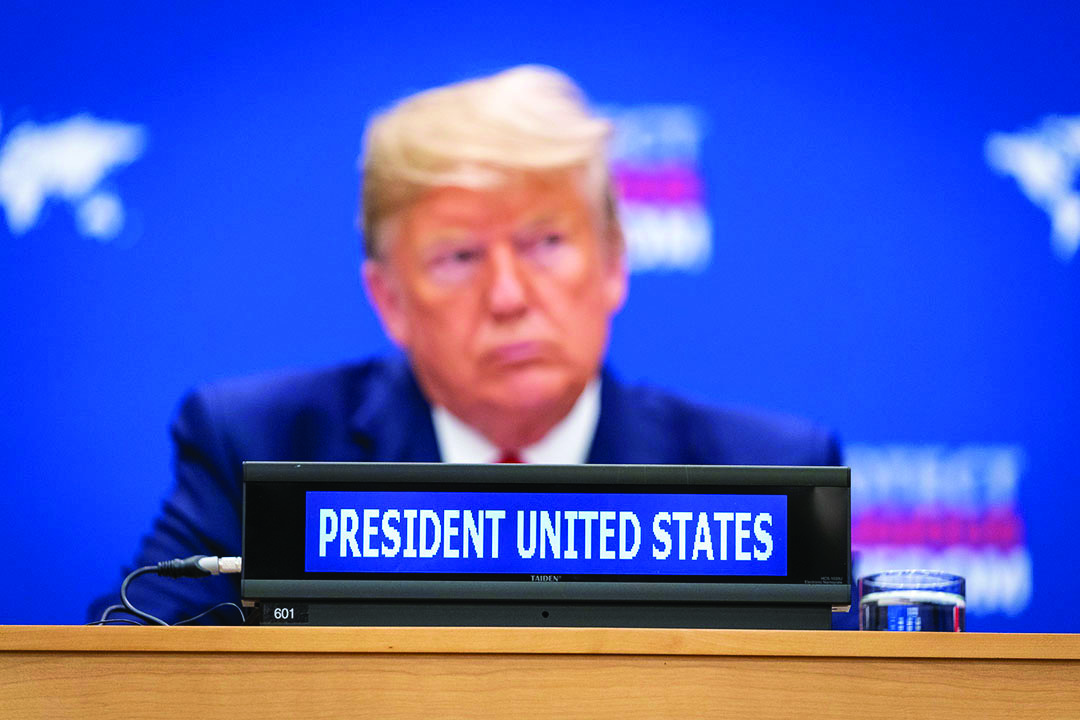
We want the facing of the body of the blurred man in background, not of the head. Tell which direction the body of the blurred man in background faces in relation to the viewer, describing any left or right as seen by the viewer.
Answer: facing the viewer

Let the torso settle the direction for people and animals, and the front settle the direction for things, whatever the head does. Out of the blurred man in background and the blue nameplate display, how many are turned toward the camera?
2

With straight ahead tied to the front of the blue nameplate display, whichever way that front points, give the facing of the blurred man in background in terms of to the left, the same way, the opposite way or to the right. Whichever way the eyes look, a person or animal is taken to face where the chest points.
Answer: the same way

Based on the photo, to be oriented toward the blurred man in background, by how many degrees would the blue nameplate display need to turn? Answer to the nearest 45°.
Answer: approximately 180°

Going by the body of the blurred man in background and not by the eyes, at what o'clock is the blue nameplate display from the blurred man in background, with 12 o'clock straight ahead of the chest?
The blue nameplate display is roughly at 12 o'clock from the blurred man in background.

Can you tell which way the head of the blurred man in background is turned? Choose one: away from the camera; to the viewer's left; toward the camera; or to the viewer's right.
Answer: toward the camera

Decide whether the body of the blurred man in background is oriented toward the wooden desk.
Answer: yes
